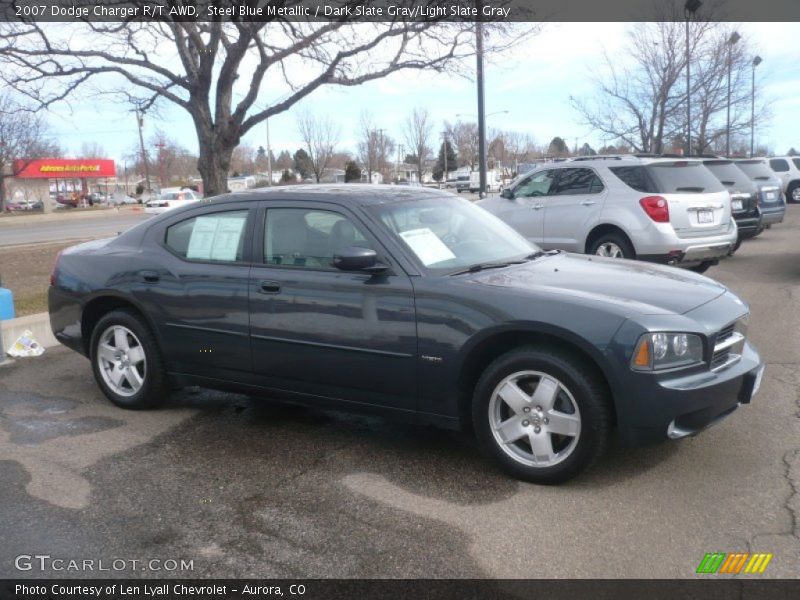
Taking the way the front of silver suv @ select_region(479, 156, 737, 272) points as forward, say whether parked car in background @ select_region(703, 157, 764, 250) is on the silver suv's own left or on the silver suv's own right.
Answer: on the silver suv's own right

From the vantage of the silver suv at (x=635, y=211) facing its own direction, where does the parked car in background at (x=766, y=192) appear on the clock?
The parked car in background is roughly at 2 o'clock from the silver suv.

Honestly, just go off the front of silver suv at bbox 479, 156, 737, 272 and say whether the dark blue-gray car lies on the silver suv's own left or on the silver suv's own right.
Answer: on the silver suv's own left

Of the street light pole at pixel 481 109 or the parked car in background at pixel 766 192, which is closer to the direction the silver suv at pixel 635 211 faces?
the street light pole

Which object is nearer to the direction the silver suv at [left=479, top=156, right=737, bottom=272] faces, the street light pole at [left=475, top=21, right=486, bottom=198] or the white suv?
the street light pole

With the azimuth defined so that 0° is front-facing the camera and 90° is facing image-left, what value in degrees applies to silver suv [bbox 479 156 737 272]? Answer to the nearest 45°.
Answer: approximately 135°

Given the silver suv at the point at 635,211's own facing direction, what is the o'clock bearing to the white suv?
The white suv is roughly at 2 o'clock from the silver suv.
